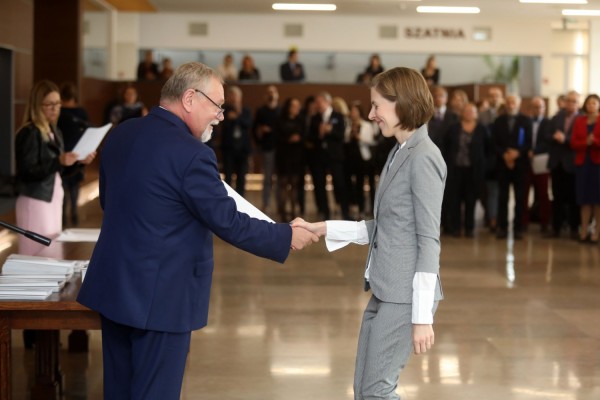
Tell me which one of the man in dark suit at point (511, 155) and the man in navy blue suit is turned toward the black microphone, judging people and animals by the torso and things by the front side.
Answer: the man in dark suit

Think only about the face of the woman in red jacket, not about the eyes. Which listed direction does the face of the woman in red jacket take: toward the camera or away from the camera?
toward the camera

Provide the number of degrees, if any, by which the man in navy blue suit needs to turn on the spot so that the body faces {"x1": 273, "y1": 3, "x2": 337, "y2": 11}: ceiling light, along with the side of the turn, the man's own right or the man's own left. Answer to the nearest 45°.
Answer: approximately 45° to the man's own left

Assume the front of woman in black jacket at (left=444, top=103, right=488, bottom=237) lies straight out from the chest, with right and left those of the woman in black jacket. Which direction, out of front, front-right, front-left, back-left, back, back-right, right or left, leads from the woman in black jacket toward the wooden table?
front

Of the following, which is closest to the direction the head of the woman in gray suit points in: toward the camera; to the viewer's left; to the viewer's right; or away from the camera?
to the viewer's left

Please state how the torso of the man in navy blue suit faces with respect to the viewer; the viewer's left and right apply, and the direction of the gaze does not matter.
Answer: facing away from the viewer and to the right of the viewer

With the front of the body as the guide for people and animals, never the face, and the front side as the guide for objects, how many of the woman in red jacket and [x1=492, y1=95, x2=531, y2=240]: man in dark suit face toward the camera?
2

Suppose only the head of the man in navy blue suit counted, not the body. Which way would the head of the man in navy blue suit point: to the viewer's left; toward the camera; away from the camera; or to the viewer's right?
to the viewer's right

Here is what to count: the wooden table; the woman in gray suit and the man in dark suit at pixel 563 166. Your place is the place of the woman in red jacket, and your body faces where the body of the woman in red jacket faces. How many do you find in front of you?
2

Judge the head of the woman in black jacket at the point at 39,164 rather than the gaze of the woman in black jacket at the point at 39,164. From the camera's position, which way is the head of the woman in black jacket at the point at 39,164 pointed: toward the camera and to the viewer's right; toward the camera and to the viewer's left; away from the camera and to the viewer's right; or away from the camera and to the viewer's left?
toward the camera and to the viewer's right

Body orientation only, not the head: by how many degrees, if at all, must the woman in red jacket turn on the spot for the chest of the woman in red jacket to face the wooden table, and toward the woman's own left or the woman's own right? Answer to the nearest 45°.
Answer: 0° — they already face it

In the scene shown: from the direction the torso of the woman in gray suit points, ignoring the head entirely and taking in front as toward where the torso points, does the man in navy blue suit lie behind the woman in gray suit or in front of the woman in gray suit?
in front

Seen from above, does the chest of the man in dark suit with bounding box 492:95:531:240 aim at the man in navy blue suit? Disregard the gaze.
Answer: yes

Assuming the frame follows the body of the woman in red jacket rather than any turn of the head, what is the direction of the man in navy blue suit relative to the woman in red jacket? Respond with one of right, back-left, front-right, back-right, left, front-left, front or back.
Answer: front

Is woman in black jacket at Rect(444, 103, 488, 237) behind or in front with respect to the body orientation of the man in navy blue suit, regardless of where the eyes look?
in front

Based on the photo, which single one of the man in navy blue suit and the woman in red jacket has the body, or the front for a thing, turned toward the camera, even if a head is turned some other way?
the woman in red jacket

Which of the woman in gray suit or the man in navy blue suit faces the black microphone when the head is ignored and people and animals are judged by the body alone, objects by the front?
the woman in gray suit

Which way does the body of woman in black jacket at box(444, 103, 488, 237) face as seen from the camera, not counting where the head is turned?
toward the camera

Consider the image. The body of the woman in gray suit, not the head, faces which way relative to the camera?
to the viewer's left

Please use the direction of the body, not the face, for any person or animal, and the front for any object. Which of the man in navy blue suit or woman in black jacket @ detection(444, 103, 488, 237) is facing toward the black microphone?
the woman in black jacket
